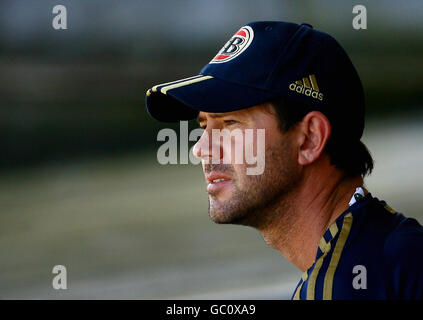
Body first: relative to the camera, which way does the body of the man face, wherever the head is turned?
to the viewer's left

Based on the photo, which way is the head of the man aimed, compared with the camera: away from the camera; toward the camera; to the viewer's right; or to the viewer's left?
to the viewer's left
